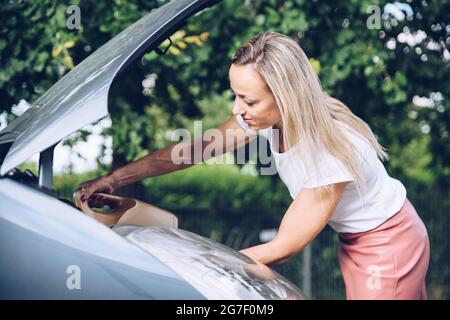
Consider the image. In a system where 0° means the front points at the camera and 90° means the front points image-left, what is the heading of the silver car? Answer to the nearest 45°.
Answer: approximately 270°
